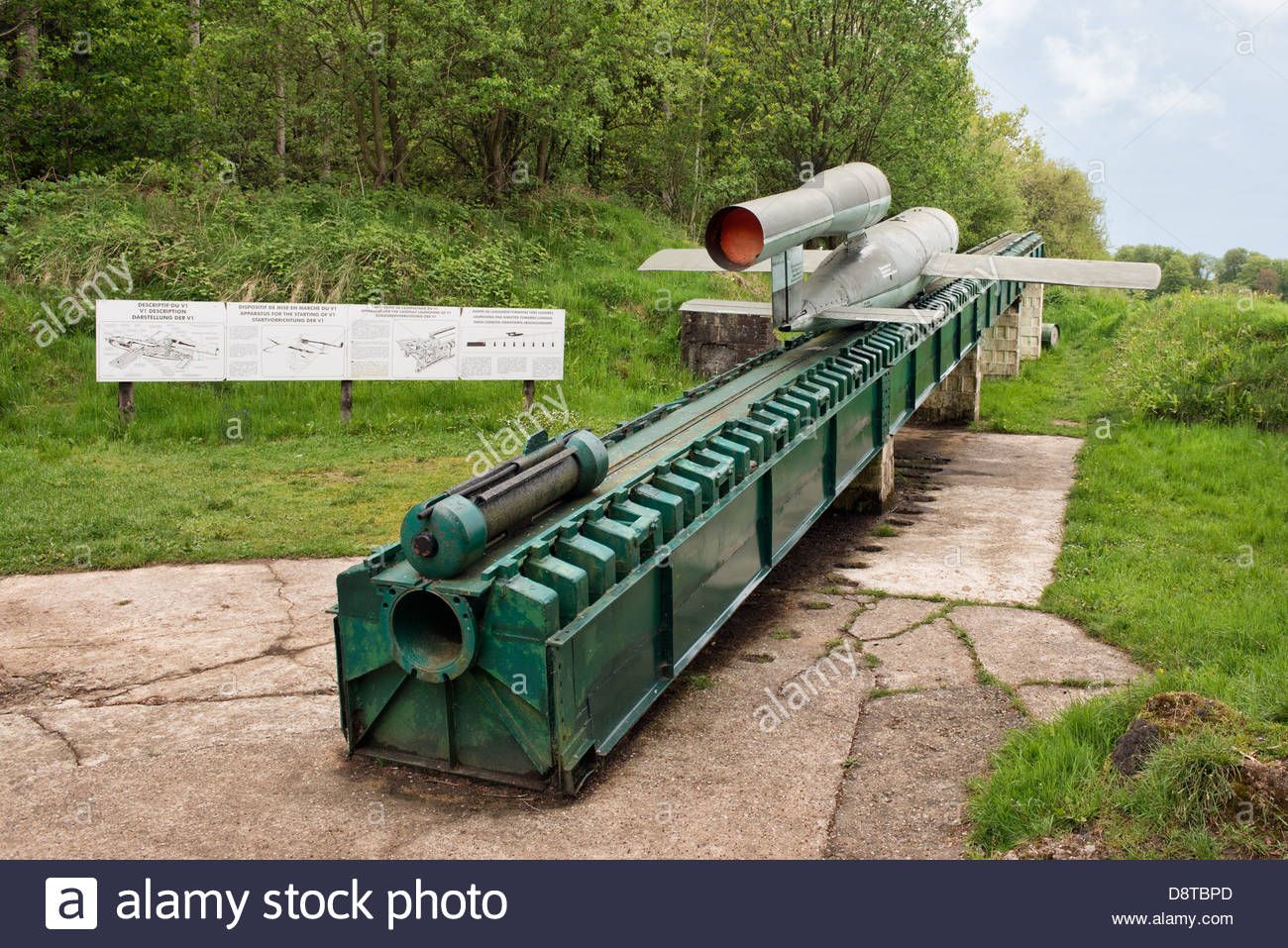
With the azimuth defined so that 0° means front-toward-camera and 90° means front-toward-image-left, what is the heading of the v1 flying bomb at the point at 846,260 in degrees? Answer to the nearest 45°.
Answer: approximately 225°

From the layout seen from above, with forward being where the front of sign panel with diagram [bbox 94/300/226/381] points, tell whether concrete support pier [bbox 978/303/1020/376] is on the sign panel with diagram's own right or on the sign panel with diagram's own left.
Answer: on the sign panel with diagram's own left

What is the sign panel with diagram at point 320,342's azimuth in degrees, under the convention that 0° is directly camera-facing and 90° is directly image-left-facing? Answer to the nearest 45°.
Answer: approximately 0°

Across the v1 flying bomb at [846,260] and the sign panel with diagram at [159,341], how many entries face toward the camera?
1

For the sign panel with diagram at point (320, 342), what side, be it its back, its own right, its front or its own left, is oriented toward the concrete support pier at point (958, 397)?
left

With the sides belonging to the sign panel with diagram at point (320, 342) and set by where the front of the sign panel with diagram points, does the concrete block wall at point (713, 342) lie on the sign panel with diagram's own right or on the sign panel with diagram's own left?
on the sign panel with diagram's own left

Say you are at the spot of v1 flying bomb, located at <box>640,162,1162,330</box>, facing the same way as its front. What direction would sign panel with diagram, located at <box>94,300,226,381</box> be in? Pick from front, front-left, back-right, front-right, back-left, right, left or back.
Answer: back-left
